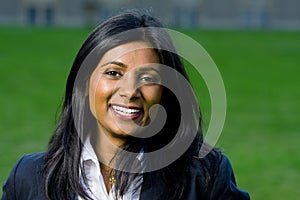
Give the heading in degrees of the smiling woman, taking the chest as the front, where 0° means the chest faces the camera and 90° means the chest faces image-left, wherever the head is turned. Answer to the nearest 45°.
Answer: approximately 0°

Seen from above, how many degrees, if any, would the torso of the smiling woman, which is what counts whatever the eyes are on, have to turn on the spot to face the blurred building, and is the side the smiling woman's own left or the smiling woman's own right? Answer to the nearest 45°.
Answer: approximately 180°
